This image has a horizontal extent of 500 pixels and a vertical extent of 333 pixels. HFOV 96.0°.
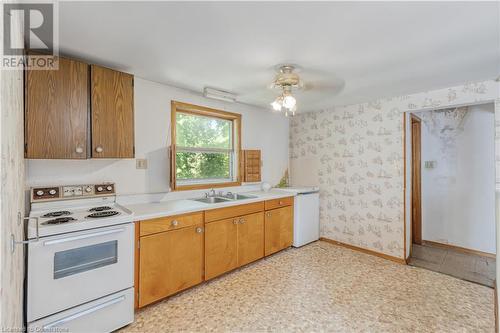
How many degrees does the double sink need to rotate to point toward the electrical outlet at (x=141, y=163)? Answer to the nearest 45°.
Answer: approximately 90° to its right

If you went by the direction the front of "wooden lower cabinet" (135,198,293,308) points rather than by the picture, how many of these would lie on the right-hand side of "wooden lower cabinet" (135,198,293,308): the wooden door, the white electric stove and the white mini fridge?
1

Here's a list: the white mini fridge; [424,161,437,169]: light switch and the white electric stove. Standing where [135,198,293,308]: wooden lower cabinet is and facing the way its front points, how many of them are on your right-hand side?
1

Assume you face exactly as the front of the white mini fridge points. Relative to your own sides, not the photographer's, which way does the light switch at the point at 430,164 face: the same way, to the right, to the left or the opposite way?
to the right

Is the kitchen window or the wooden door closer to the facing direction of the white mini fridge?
the wooden door

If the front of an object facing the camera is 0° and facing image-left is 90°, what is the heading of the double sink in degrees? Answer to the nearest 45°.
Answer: approximately 315°

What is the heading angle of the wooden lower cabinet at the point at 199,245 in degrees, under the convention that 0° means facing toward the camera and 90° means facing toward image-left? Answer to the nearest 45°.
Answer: approximately 315°

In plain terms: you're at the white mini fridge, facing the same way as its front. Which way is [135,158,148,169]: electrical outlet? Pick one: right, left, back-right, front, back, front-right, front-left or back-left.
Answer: right

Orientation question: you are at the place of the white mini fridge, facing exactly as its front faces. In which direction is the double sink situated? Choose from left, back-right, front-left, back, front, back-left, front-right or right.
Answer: right

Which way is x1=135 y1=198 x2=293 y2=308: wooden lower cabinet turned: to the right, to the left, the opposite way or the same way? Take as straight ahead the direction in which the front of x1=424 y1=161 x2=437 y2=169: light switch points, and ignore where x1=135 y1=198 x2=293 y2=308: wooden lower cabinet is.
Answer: to the left

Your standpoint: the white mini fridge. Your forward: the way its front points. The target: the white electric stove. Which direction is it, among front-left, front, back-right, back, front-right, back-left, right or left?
right

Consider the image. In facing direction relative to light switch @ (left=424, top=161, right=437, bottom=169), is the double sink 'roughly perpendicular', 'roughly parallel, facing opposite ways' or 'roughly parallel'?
roughly perpendicular
